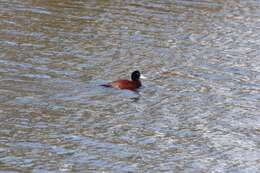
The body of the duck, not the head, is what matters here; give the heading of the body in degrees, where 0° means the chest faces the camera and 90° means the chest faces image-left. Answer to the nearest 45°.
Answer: approximately 270°
